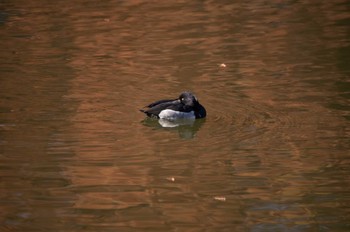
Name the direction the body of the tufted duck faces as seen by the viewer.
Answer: to the viewer's right
